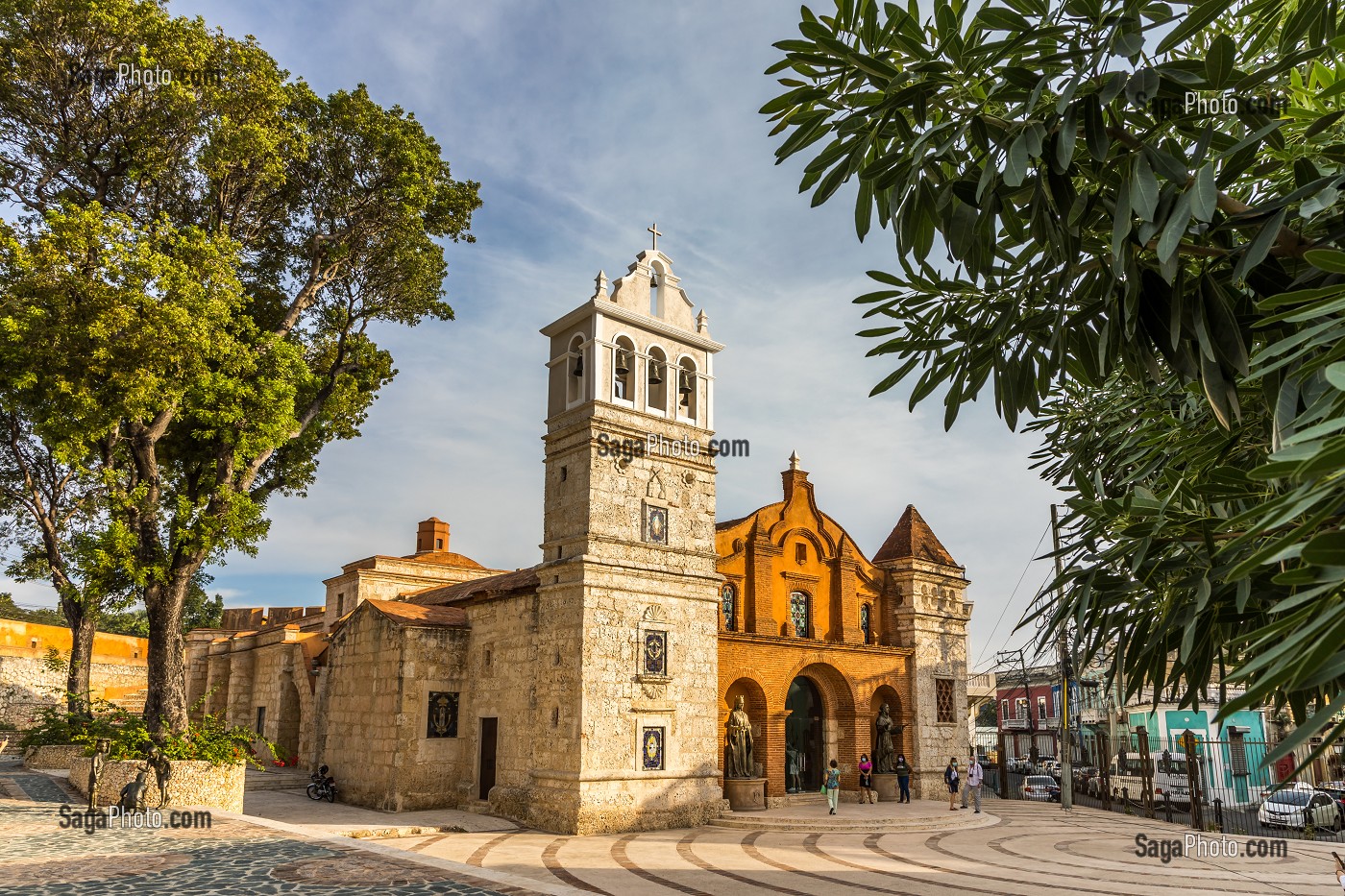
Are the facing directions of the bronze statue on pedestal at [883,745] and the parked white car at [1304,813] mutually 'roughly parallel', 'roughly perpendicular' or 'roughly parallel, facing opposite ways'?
roughly perpendicular

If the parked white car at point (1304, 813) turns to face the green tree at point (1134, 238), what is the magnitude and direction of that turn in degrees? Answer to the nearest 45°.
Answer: approximately 45° to its left

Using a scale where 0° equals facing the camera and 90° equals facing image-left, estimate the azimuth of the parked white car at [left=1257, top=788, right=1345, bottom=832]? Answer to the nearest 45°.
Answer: approximately 45°

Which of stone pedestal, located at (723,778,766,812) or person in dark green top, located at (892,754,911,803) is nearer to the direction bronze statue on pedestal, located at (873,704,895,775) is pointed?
the person in dark green top

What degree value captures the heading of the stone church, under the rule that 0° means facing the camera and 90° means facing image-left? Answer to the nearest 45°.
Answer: approximately 315°

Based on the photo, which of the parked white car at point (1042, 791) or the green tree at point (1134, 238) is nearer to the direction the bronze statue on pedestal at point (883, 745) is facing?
the green tree

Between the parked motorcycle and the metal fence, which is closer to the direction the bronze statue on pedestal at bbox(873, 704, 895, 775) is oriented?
the metal fence

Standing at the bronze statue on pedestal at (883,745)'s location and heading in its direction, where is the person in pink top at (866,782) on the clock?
The person in pink top is roughly at 2 o'clock from the bronze statue on pedestal.

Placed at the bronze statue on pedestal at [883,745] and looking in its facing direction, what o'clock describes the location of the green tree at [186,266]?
The green tree is roughly at 3 o'clock from the bronze statue on pedestal.

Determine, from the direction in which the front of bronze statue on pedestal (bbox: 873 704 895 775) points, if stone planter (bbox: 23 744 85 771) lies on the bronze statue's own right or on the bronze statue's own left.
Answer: on the bronze statue's own right

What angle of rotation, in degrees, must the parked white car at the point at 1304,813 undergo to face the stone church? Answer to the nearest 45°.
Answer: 0° — it already faces it

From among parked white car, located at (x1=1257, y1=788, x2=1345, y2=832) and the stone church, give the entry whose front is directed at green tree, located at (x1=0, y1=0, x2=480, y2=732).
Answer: the parked white car

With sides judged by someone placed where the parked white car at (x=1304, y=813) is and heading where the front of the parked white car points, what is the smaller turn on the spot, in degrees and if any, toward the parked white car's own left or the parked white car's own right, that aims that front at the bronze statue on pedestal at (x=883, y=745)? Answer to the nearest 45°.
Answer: approximately 45° to the parked white car's own right
